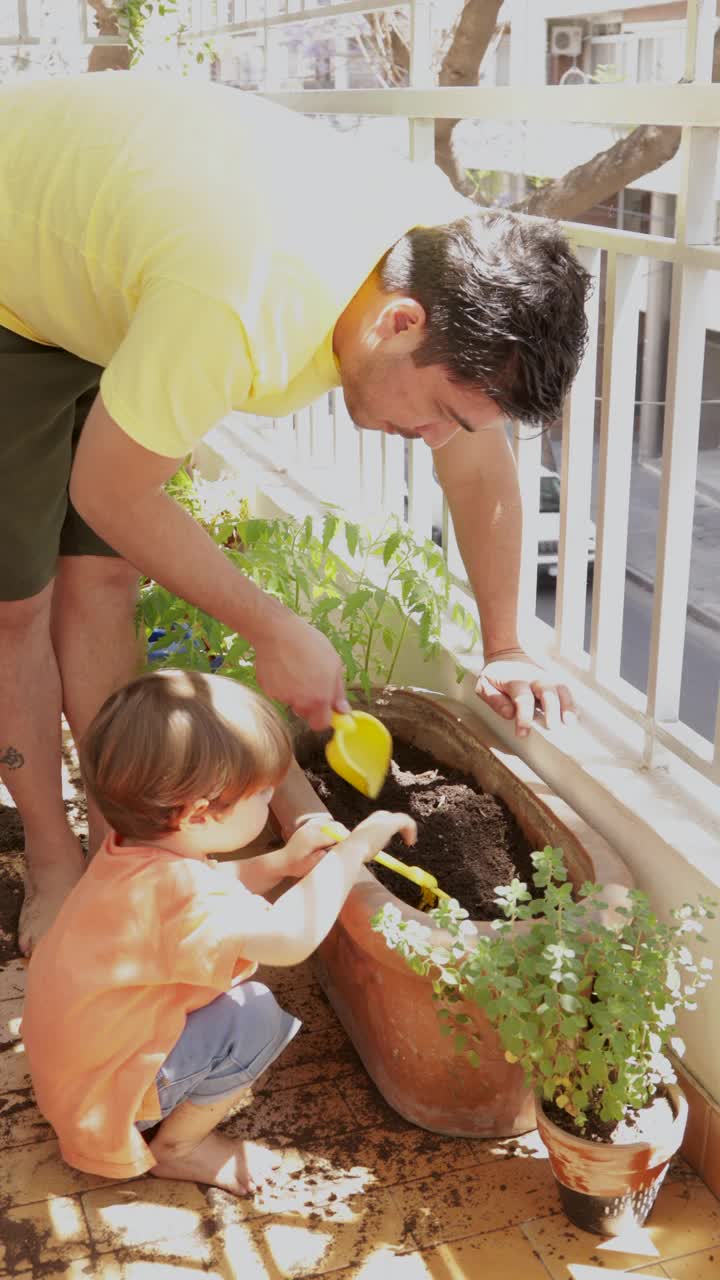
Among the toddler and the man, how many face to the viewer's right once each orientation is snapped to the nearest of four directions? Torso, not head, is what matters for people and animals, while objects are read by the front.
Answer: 2

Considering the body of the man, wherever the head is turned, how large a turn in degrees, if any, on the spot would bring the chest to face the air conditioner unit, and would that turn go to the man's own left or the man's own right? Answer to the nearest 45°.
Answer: approximately 90° to the man's own left

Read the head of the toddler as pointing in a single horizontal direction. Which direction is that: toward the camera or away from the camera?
away from the camera

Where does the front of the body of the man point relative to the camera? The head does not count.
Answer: to the viewer's right

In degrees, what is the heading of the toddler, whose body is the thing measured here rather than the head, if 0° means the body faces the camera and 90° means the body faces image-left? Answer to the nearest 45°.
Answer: approximately 270°
